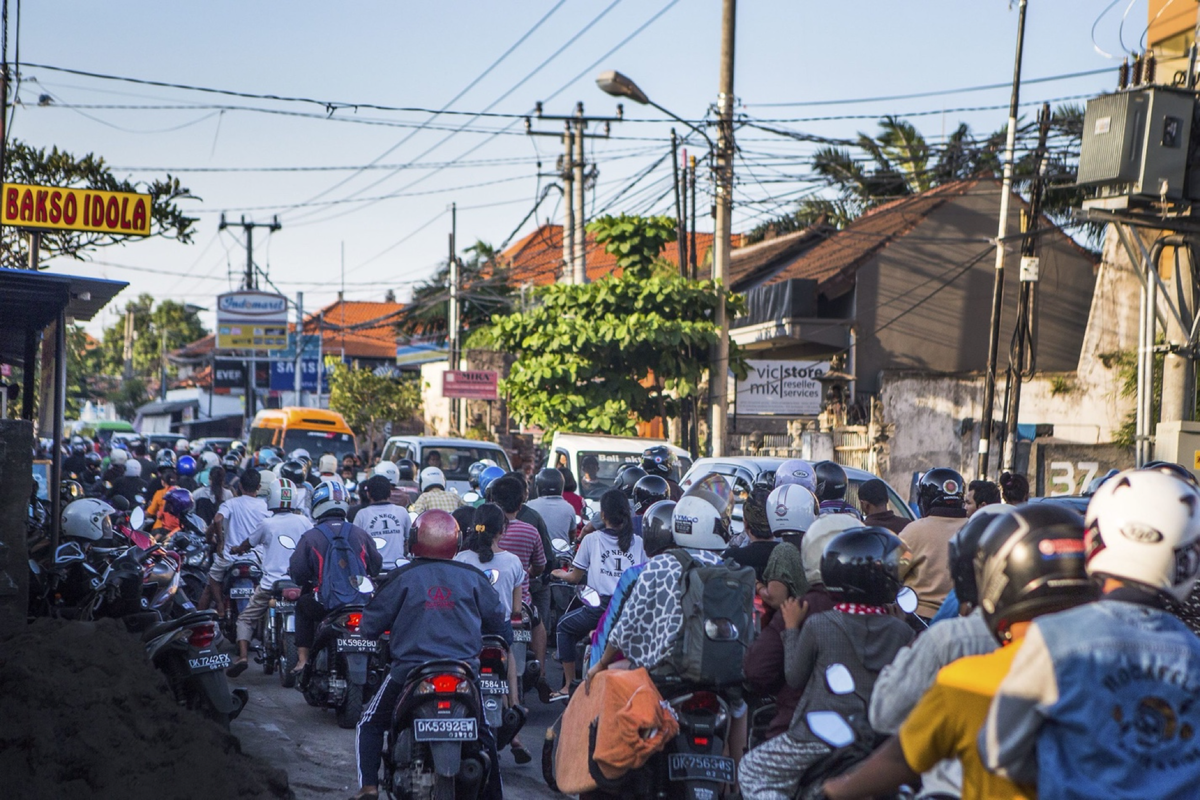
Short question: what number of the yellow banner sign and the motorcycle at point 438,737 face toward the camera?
1

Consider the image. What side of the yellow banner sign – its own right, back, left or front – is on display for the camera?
front

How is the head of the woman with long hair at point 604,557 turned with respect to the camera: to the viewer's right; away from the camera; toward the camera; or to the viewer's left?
away from the camera

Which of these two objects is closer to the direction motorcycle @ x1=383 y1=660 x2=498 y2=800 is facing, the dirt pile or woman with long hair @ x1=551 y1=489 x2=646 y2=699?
the woman with long hair

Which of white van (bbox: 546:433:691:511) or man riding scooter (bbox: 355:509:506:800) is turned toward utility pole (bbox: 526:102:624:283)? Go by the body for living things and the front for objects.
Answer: the man riding scooter

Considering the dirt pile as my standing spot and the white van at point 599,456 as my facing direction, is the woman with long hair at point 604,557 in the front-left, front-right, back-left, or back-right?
front-right

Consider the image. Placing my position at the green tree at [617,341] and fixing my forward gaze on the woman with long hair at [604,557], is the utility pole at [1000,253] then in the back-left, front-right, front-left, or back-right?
front-left

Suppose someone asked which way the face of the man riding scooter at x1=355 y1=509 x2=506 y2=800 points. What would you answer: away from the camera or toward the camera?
away from the camera

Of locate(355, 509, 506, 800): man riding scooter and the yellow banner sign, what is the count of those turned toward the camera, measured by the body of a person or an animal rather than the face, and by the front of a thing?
1

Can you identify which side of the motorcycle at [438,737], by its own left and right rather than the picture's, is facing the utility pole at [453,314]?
front

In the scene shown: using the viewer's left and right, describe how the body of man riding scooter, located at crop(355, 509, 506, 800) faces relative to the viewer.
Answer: facing away from the viewer

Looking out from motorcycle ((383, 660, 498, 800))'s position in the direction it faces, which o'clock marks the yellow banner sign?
The yellow banner sign is roughly at 11 o'clock from the motorcycle.

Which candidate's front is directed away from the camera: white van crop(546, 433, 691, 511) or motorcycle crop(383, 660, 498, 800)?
the motorcycle

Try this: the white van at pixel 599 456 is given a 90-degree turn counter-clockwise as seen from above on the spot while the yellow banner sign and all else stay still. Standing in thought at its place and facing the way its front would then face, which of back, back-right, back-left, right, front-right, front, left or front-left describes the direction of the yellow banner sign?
back

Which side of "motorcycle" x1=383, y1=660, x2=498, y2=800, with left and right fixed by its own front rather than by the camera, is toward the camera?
back

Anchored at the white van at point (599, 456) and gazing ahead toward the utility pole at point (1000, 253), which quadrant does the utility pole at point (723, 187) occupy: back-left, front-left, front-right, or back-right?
front-left

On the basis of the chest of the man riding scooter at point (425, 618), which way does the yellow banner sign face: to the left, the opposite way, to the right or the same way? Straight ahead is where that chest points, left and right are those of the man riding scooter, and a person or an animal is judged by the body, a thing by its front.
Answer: the opposite way
